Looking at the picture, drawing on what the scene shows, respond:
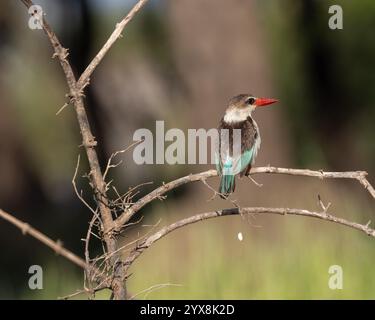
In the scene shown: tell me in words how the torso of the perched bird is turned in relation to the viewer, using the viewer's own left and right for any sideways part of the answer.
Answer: facing away from the viewer and to the right of the viewer

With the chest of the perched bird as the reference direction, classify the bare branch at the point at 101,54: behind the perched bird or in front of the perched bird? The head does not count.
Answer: behind
